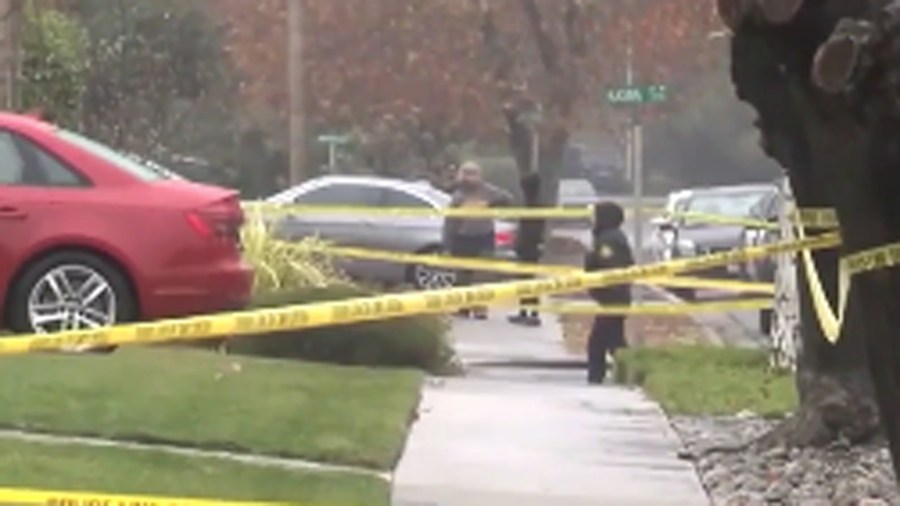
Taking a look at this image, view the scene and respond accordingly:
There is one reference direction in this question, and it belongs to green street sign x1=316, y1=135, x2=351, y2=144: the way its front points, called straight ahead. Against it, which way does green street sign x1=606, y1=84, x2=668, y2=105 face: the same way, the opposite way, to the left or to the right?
the same way

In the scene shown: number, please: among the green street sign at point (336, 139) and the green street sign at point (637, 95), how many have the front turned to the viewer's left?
0

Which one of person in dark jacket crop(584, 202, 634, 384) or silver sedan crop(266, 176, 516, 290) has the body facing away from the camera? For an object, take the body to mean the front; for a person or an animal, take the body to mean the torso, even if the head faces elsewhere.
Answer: the person in dark jacket

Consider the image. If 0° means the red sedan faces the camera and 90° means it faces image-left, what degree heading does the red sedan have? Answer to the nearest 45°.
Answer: approximately 90°

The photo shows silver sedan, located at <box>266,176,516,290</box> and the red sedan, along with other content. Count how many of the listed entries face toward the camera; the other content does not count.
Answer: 0

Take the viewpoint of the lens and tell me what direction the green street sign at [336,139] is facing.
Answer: facing the viewer

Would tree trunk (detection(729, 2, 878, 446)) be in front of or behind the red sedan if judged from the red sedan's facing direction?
behind

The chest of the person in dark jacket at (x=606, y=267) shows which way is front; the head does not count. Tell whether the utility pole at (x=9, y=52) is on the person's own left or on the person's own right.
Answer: on the person's own left

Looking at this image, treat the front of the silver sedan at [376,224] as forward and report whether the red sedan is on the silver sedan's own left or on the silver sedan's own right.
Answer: on the silver sedan's own left

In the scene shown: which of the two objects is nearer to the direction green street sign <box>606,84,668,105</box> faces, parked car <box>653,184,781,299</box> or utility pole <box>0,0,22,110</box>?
the utility pole
